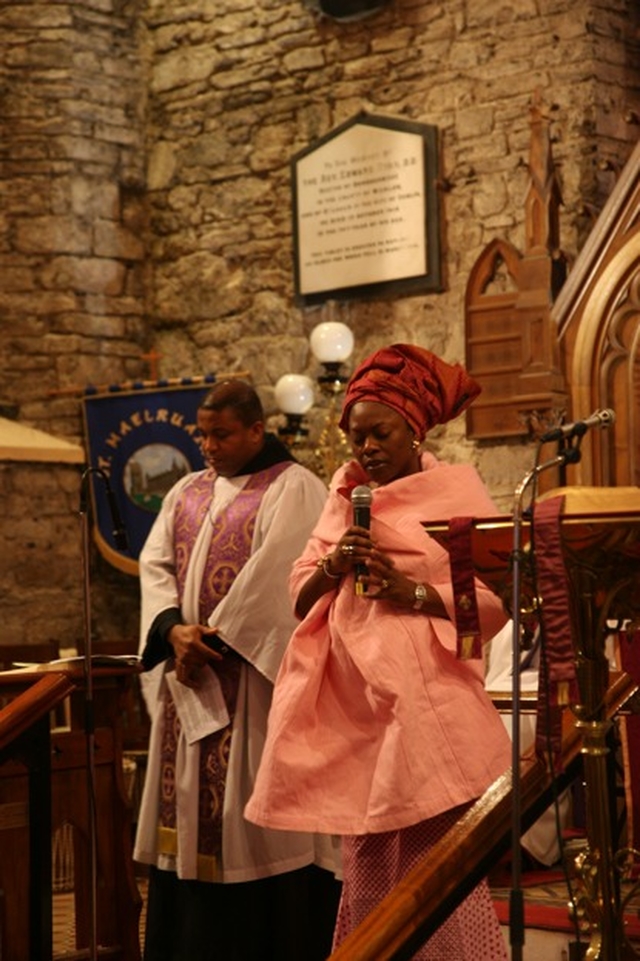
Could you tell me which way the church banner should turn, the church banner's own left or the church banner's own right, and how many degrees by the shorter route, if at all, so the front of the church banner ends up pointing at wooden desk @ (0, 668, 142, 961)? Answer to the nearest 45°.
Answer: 0° — it already faces it

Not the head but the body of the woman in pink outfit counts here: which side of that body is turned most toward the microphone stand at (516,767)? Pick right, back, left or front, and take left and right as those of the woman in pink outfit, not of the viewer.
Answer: left

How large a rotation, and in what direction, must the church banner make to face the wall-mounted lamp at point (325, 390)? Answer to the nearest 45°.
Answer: approximately 45° to its left

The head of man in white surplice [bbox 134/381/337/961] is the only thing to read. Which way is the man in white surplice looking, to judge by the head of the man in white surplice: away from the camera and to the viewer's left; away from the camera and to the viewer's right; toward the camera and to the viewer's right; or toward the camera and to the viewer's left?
toward the camera and to the viewer's left

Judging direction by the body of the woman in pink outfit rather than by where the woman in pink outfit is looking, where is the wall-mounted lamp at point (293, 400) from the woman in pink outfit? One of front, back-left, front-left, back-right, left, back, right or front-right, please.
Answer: back-right

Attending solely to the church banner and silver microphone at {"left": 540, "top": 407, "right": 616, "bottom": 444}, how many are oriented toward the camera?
1

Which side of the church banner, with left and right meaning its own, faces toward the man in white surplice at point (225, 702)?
front

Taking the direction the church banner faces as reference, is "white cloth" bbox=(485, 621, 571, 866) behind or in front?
in front

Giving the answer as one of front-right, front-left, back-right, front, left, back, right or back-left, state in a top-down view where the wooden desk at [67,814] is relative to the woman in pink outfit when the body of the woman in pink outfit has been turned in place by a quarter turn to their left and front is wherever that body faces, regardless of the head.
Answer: back
